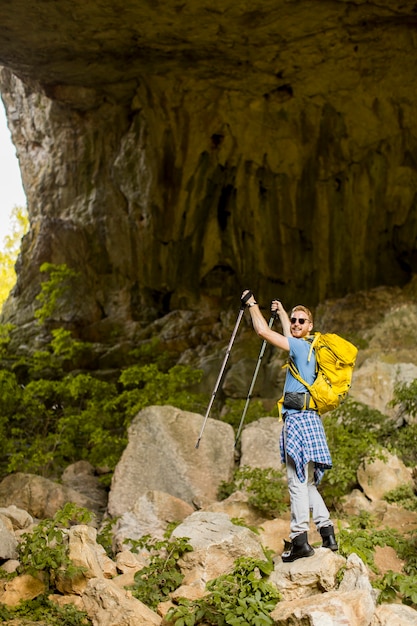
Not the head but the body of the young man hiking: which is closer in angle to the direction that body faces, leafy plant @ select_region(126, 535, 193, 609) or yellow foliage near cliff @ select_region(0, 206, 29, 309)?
the leafy plant

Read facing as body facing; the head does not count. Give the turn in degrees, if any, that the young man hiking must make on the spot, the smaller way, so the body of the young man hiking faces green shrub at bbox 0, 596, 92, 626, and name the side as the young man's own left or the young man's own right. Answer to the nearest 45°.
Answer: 0° — they already face it

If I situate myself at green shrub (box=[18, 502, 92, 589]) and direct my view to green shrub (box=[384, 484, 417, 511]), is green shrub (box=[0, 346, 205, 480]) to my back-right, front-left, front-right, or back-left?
front-left

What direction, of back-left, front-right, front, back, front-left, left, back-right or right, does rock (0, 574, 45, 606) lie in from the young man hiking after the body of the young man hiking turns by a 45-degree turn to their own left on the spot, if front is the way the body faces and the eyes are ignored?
front-right

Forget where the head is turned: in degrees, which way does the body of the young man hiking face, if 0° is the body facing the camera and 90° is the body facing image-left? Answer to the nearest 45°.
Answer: approximately 90°

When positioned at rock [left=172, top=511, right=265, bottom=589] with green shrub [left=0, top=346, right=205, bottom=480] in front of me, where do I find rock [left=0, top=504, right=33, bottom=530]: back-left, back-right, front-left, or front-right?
front-left

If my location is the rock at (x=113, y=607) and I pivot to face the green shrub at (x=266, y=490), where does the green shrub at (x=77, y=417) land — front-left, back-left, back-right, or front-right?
front-left

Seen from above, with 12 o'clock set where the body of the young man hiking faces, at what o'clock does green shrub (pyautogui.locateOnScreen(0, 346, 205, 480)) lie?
The green shrub is roughly at 2 o'clock from the young man hiking.

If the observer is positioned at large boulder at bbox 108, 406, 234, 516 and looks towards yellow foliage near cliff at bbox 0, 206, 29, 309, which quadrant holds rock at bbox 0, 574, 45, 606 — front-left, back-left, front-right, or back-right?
back-left

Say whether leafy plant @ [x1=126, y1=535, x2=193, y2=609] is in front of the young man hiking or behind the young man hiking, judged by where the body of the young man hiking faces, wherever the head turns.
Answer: in front
